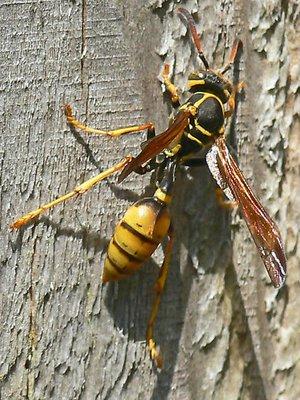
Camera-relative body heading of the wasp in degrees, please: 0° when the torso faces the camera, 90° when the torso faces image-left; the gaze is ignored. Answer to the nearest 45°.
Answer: approximately 225°
